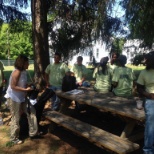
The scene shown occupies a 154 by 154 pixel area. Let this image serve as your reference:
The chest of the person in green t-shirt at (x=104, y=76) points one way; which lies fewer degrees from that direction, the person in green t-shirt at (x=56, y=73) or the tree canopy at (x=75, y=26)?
the tree canopy

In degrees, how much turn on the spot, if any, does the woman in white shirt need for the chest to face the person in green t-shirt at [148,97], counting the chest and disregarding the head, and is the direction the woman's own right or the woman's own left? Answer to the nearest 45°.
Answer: approximately 45° to the woman's own right

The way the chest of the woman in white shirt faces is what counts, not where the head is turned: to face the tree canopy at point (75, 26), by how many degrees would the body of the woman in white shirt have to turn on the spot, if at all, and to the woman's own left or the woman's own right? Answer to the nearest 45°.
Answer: approximately 45° to the woman's own left

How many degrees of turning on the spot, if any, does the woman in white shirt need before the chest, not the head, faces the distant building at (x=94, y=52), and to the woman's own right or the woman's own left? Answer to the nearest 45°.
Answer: approximately 45° to the woman's own left

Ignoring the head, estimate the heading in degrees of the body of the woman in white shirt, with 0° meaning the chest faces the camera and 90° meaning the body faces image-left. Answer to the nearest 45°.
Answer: approximately 270°

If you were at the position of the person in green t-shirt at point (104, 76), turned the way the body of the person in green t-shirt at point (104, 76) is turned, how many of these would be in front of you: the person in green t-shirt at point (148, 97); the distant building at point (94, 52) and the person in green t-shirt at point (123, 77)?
1
